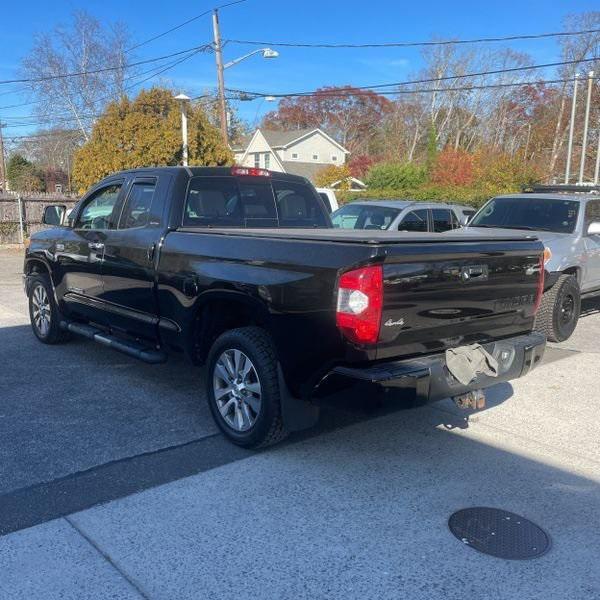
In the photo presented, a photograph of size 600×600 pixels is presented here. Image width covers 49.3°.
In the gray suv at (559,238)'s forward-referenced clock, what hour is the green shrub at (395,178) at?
The green shrub is roughly at 4 o'clock from the gray suv.

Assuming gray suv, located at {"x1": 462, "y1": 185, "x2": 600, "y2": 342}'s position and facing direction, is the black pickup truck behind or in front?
in front

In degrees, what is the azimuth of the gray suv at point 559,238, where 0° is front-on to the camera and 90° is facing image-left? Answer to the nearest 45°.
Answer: approximately 45°

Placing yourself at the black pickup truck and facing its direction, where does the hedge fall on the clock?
The hedge is roughly at 2 o'clock from the black pickup truck.

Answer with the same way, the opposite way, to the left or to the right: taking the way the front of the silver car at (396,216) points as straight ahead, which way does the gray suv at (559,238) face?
the same way

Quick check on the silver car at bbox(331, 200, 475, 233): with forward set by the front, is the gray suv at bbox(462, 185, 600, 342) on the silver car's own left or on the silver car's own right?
on the silver car's own left

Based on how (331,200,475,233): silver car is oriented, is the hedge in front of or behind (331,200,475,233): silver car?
behind

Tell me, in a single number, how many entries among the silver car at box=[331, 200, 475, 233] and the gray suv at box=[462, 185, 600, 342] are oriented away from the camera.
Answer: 0

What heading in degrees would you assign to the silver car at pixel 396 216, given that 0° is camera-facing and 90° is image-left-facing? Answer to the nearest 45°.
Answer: approximately 45°

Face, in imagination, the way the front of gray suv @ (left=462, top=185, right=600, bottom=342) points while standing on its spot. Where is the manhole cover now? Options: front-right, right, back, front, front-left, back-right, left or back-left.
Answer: front-left

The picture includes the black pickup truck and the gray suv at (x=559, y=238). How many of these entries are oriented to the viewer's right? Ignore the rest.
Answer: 0

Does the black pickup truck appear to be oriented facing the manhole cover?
no

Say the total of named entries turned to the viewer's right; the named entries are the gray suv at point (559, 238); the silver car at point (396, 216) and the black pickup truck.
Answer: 0

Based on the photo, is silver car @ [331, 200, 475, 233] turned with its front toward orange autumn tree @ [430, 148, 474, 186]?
no

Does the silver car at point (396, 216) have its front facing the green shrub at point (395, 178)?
no

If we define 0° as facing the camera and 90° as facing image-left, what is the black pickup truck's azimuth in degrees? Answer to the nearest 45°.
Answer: approximately 135°
